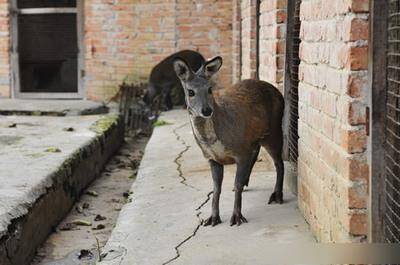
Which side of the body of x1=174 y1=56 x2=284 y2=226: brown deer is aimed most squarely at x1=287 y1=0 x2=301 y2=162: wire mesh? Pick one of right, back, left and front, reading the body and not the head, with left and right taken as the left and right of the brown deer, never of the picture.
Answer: back

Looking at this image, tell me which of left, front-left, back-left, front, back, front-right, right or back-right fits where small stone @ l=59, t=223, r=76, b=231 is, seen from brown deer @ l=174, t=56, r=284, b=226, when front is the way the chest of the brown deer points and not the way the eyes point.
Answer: right

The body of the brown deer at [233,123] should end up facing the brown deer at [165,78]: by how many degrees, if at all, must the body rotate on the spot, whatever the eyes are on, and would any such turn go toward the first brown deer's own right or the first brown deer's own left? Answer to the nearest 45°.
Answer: approximately 135° to the first brown deer's own right

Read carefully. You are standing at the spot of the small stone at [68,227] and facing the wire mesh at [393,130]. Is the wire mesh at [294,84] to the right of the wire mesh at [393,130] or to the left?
left

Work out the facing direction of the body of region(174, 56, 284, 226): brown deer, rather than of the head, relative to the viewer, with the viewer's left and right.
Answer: facing the viewer and to the left of the viewer

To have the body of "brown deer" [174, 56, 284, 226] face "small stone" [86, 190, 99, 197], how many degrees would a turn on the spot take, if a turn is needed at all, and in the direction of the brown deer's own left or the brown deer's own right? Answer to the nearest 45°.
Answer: approximately 90° to the brown deer's own right

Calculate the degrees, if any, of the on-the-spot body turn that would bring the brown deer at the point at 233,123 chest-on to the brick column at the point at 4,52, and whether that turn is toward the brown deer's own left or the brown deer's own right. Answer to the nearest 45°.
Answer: approximately 90° to the brown deer's own right

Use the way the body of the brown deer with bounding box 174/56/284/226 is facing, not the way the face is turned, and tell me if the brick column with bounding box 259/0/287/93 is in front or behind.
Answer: behind
